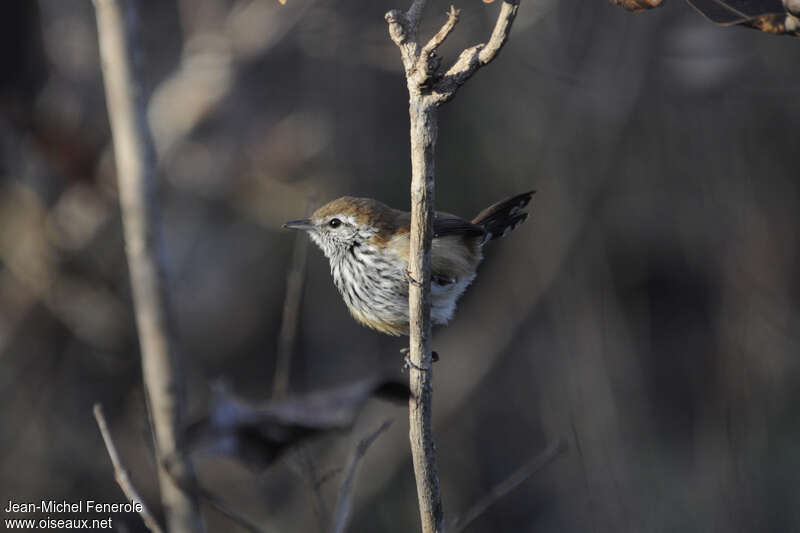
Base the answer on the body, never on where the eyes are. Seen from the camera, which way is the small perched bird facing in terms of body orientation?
to the viewer's left

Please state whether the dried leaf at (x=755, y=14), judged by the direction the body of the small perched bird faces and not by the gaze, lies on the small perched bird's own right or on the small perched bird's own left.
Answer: on the small perched bird's own left

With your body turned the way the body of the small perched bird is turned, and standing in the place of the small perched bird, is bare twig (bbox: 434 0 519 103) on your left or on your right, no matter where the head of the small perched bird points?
on your left
